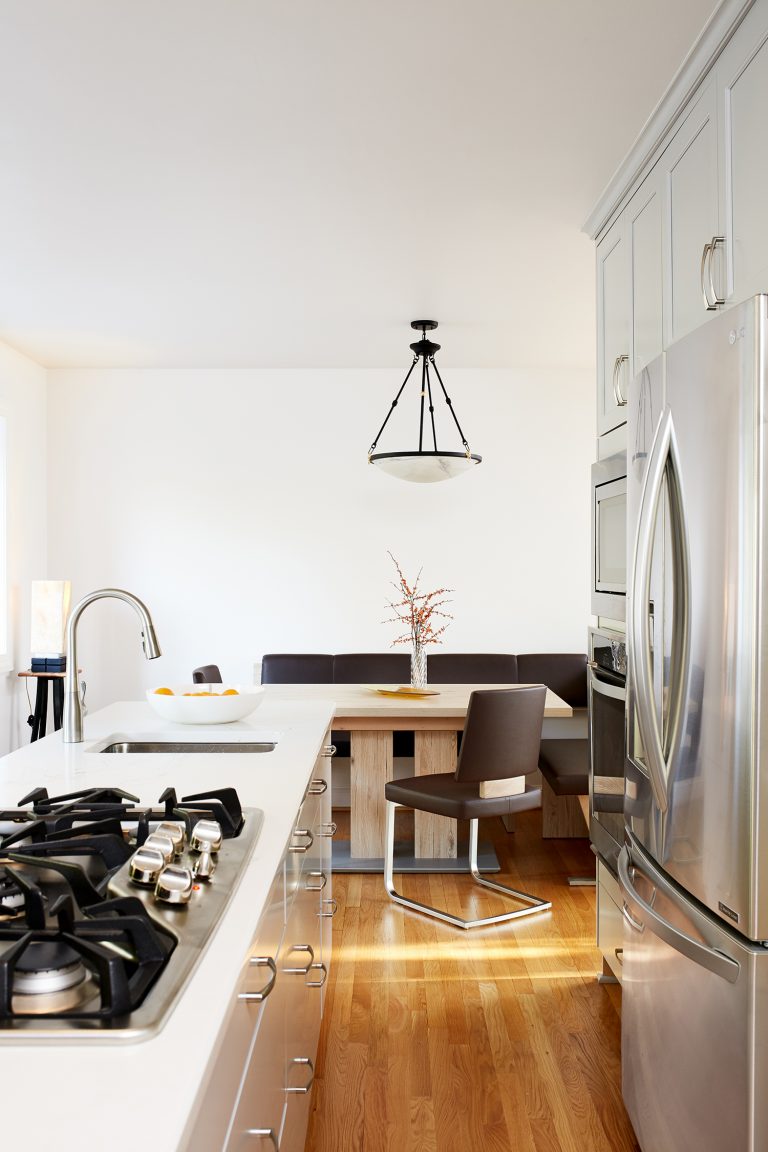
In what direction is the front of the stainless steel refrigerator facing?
to the viewer's left

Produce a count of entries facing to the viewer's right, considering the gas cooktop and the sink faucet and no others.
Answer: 2

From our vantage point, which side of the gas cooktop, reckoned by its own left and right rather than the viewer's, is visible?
right

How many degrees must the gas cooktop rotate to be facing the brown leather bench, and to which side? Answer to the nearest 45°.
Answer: approximately 45° to its left

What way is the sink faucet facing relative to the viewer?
to the viewer's right

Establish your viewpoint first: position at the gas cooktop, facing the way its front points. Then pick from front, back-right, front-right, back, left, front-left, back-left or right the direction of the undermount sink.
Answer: left

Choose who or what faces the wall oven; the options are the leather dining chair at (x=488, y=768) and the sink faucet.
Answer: the sink faucet

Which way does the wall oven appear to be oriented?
to the viewer's left

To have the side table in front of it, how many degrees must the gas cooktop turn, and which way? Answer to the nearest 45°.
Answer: approximately 90° to its left
